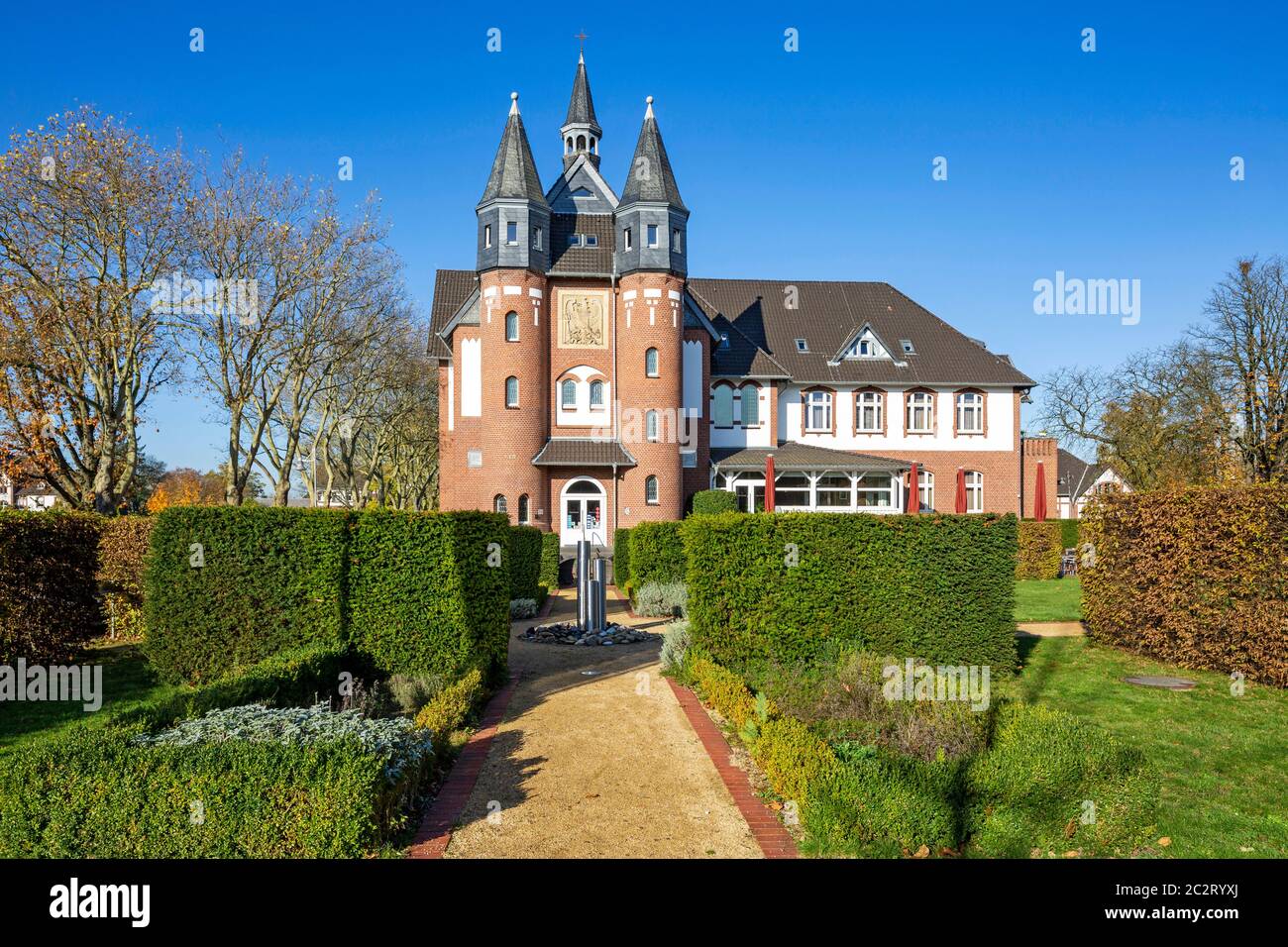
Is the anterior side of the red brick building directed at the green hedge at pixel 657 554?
yes

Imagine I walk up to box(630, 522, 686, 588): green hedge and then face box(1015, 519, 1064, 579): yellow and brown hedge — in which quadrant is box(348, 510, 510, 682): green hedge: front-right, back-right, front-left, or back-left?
back-right

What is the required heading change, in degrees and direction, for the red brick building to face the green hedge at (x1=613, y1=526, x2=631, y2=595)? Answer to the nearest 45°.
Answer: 0° — it already faces it

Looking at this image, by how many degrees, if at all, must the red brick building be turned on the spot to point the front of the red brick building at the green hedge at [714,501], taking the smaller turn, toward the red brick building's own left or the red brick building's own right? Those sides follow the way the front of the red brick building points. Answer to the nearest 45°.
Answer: approximately 45° to the red brick building's own left

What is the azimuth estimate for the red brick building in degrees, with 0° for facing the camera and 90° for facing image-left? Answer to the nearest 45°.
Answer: approximately 0°

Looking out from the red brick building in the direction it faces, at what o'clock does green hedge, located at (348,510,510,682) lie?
The green hedge is roughly at 12 o'clock from the red brick building.

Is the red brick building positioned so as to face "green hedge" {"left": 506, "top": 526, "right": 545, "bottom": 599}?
yes
